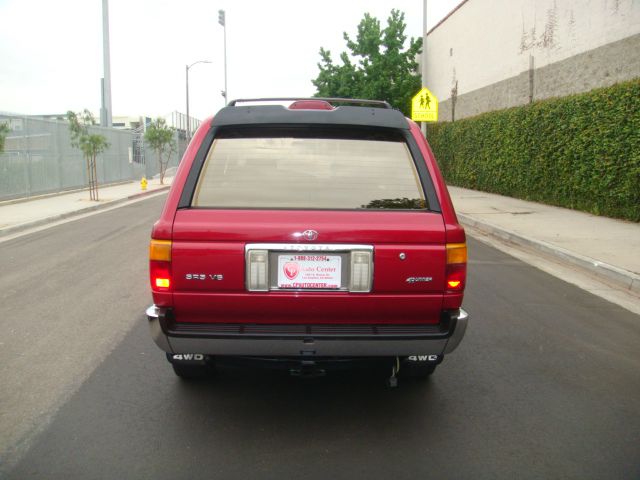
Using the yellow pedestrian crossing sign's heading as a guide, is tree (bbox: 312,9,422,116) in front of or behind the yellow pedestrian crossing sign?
behind

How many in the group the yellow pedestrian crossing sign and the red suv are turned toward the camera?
1

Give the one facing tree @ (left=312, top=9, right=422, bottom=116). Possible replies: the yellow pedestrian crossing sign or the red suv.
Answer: the red suv

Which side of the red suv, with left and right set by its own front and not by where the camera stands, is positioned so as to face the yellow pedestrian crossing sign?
front

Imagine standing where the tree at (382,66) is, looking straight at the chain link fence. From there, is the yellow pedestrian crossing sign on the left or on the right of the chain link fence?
left

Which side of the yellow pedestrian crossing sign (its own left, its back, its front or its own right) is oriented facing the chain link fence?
right

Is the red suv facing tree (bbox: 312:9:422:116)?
yes

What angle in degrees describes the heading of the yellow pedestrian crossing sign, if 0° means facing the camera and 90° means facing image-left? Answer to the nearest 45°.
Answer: approximately 0°

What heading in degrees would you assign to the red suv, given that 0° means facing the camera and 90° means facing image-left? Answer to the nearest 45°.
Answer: approximately 180°

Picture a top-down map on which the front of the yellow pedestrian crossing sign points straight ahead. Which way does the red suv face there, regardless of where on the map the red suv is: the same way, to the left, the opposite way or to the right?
the opposite way

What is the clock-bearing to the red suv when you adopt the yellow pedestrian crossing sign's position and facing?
The red suv is roughly at 12 o'clock from the yellow pedestrian crossing sign.

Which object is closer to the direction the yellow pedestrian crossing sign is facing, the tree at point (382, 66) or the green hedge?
the green hedge

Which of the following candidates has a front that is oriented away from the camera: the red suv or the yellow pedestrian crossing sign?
the red suv

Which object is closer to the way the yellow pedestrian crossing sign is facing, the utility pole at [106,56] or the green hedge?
the green hedge
